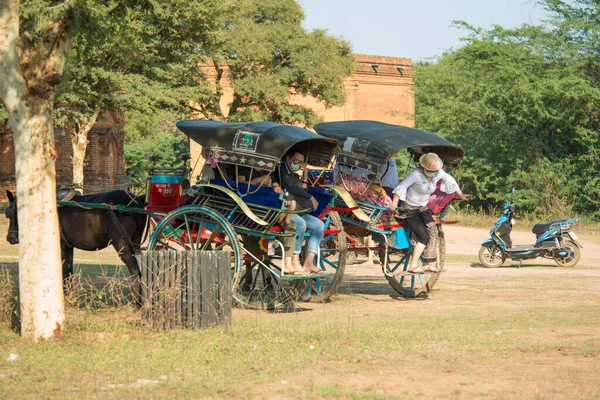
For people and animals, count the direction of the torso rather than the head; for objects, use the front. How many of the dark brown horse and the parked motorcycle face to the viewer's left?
2

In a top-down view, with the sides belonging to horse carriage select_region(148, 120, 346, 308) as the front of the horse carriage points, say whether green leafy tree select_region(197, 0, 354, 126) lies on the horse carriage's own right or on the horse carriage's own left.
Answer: on the horse carriage's own right

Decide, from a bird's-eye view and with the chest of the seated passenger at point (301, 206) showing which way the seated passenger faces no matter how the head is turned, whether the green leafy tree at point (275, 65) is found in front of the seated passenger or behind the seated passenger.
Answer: behind

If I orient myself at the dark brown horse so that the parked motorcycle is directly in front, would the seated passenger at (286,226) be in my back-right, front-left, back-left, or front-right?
front-right

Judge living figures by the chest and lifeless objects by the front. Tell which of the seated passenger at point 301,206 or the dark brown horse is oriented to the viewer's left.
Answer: the dark brown horse

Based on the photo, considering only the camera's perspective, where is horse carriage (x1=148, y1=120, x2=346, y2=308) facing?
facing away from the viewer and to the left of the viewer

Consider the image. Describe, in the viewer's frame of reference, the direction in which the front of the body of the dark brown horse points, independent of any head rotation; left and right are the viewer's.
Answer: facing to the left of the viewer

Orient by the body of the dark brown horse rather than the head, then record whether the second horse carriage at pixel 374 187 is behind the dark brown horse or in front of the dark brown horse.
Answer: behind

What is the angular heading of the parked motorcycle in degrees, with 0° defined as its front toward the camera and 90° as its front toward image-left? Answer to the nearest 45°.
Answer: approximately 90°

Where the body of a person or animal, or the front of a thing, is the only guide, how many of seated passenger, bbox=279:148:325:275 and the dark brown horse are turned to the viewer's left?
1

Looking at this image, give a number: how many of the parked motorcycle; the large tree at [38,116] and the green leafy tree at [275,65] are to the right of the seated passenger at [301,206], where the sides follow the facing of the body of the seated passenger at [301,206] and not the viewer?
1

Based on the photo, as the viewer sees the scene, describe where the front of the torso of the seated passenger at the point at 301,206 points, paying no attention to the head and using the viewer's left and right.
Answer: facing the viewer and to the right of the viewer

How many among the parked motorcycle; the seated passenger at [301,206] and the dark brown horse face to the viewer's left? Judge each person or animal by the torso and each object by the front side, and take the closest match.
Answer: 2

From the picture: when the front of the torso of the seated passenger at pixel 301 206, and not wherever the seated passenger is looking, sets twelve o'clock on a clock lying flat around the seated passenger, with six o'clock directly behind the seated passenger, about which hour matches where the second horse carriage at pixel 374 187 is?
The second horse carriage is roughly at 9 o'clock from the seated passenger.
